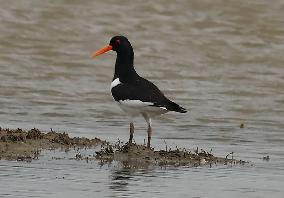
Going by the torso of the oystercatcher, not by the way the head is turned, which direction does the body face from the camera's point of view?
to the viewer's left
